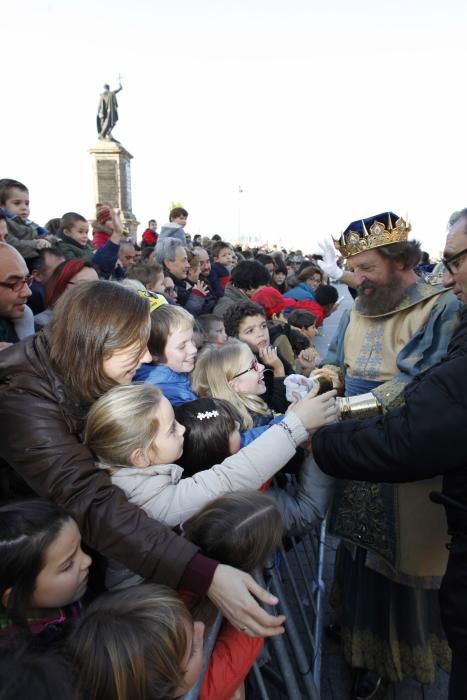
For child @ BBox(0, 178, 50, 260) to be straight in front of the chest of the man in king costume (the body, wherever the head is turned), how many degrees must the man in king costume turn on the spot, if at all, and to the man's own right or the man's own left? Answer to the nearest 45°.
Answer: approximately 90° to the man's own right

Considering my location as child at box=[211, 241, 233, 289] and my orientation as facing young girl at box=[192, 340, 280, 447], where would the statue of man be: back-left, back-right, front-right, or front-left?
back-right

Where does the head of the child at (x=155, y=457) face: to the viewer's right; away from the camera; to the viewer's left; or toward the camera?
to the viewer's right

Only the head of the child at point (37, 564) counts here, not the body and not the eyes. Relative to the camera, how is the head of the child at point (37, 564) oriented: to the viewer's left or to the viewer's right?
to the viewer's right

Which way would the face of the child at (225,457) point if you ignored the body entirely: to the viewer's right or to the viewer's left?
to the viewer's right

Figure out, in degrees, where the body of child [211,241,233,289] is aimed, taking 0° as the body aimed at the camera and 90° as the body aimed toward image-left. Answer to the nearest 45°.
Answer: approximately 315°

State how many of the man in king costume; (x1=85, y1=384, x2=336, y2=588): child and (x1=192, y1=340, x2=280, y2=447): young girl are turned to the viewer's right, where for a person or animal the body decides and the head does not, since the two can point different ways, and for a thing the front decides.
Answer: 2

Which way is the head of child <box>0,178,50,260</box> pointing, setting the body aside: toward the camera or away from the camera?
toward the camera

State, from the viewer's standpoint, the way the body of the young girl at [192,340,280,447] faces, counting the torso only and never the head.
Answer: to the viewer's right

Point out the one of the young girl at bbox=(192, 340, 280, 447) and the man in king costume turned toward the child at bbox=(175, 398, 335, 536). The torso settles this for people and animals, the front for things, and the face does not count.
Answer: the man in king costume

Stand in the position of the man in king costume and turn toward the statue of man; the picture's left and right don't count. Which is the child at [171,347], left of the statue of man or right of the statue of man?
left

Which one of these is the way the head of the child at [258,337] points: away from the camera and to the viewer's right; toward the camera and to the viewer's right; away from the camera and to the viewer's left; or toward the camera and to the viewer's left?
toward the camera and to the viewer's right

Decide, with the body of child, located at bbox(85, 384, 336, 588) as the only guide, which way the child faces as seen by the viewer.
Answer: to the viewer's right

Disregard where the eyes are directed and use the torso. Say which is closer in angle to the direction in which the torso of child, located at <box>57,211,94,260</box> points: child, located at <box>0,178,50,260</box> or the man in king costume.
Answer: the man in king costume
